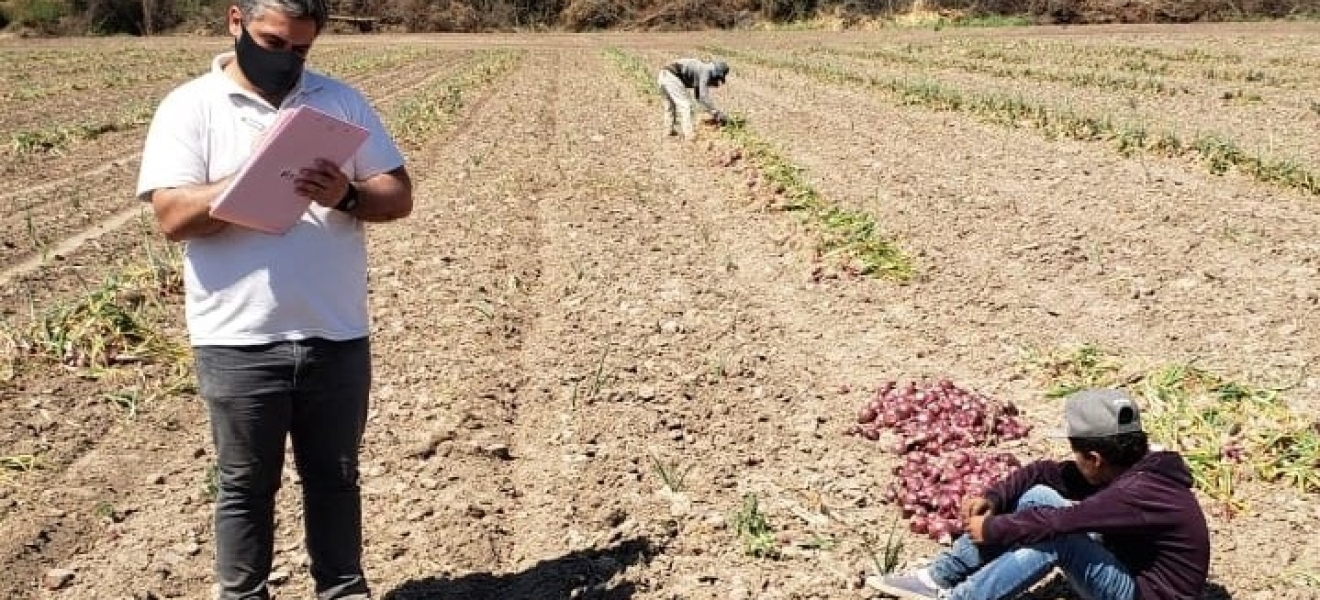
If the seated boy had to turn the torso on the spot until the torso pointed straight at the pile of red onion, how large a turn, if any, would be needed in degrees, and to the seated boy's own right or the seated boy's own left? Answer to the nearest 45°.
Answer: approximately 45° to the seated boy's own right

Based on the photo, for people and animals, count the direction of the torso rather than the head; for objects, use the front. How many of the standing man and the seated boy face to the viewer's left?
1

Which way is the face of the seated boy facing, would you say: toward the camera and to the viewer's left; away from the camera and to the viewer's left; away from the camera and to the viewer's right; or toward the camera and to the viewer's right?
away from the camera and to the viewer's left

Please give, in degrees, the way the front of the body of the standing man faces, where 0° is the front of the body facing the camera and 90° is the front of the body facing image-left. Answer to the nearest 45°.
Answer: approximately 0°

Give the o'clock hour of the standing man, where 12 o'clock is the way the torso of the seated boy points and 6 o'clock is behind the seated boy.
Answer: The standing man is roughly at 11 o'clock from the seated boy.

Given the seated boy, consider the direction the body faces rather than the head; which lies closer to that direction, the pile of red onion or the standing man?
the standing man

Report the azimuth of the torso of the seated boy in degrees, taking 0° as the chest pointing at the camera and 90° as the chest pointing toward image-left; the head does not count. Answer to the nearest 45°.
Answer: approximately 90°

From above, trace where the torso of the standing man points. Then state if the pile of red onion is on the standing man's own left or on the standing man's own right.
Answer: on the standing man's own left

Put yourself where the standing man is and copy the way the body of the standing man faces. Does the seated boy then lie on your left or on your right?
on your left
